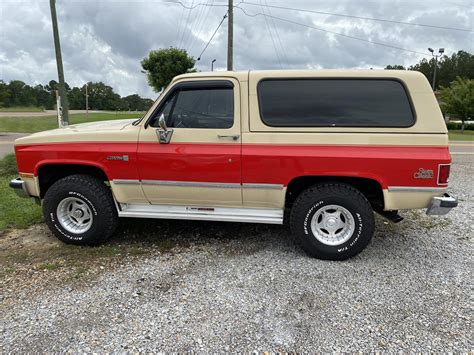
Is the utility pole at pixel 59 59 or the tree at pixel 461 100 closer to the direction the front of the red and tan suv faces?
the utility pole

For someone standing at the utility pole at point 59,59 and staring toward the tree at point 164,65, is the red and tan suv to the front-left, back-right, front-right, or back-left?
back-right

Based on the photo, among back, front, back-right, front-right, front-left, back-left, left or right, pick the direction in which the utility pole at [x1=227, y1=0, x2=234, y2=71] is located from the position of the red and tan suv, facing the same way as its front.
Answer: right

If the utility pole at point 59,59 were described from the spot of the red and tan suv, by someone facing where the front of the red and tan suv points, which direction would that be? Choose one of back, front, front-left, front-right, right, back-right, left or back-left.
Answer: front-right

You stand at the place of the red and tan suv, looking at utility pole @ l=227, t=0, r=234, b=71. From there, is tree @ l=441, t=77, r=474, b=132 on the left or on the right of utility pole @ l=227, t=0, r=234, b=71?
right

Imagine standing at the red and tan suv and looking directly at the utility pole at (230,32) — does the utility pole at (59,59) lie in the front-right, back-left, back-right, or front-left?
front-left

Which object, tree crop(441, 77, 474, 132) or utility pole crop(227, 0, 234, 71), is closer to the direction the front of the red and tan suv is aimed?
the utility pole

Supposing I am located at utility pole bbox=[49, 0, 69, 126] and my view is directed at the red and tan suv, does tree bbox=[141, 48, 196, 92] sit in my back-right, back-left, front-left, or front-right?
back-left

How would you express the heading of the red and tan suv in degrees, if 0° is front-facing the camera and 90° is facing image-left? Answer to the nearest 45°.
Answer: approximately 90°

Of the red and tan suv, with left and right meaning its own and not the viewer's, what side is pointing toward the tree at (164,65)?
right

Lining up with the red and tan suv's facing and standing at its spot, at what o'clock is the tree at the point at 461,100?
The tree is roughly at 4 o'clock from the red and tan suv.
